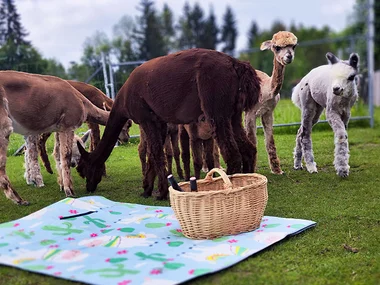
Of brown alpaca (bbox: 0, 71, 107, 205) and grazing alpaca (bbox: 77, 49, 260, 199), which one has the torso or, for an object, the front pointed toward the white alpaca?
the brown alpaca

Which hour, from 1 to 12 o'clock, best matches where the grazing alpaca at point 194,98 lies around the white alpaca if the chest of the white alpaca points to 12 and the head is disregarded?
The grazing alpaca is roughly at 3 o'clock from the white alpaca.

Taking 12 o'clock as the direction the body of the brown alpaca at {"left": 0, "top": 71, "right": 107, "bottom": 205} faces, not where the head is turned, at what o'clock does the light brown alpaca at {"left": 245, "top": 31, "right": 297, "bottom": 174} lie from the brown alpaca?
The light brown alpaca is roughly at 12 o'clock from the brown alpaca.

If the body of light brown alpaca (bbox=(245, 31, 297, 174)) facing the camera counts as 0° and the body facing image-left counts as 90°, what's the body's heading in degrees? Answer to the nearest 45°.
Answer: approximately 315°

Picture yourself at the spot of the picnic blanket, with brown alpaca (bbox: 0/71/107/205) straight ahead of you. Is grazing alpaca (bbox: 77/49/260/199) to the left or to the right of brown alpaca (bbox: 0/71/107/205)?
right

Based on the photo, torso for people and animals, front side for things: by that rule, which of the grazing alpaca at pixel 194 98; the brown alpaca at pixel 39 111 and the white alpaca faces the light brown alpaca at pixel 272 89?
the brown alpaca

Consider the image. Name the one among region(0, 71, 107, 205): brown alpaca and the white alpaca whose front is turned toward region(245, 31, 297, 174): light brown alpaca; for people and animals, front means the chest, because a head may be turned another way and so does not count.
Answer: the brown alpaca

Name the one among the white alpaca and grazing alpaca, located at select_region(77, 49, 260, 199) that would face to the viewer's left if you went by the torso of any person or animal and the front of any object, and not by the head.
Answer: the grazing alpaca

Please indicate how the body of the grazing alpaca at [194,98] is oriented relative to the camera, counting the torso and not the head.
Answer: to the viewer's left

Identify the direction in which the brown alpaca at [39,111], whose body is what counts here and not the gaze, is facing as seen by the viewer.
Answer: to the viewer's right

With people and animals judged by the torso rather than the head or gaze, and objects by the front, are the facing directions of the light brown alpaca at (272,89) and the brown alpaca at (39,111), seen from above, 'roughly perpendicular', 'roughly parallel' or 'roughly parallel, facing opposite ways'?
roughly perpendicular

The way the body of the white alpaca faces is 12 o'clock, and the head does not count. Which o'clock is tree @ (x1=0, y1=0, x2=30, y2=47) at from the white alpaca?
The tree is roughly at 6 o'clock from the white alpaca.

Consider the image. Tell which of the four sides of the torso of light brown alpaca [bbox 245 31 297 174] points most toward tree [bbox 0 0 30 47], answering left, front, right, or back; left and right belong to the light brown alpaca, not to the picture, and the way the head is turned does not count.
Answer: back

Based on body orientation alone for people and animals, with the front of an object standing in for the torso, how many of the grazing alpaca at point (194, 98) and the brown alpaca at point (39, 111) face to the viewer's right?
1

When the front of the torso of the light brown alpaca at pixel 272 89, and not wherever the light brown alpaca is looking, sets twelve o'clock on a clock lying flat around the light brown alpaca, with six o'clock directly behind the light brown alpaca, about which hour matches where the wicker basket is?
The wicker basket is roughly at 2 o'clock from the light brown alpaca.

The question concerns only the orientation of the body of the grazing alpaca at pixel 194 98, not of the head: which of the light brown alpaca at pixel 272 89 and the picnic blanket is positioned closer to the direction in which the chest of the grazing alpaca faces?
the picnic blanket
